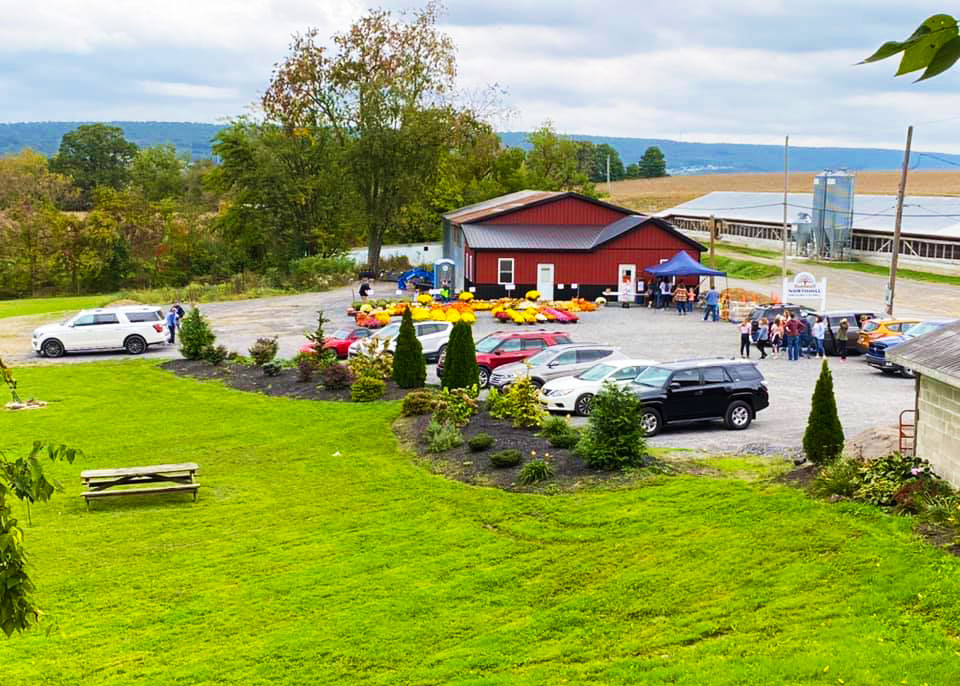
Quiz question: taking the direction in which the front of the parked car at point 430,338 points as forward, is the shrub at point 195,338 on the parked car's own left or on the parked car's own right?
on the parked car's own right

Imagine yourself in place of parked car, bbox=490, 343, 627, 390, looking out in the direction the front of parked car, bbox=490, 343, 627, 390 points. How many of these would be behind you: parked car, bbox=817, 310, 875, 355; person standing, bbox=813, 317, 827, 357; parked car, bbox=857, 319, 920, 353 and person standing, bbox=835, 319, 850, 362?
4

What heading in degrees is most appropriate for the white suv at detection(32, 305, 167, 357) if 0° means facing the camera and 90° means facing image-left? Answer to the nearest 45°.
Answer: approximately 90°

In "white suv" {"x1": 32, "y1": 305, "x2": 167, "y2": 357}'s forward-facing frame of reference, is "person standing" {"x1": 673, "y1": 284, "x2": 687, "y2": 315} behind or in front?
behind

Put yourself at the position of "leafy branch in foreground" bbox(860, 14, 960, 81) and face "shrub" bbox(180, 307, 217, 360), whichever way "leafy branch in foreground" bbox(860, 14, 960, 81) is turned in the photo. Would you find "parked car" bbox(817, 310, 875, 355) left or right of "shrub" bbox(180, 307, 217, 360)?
right

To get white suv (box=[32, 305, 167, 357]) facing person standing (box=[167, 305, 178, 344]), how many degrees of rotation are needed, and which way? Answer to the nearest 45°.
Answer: approximately 135° to its right

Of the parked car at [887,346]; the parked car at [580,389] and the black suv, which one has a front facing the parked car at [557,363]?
the parked car at [887,346]

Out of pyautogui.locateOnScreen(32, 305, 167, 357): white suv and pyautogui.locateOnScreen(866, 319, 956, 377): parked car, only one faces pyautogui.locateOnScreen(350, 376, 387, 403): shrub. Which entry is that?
the parked car

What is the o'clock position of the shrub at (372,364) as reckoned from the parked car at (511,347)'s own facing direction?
The shrub is roughly at 1 o'clock from the parked car.
